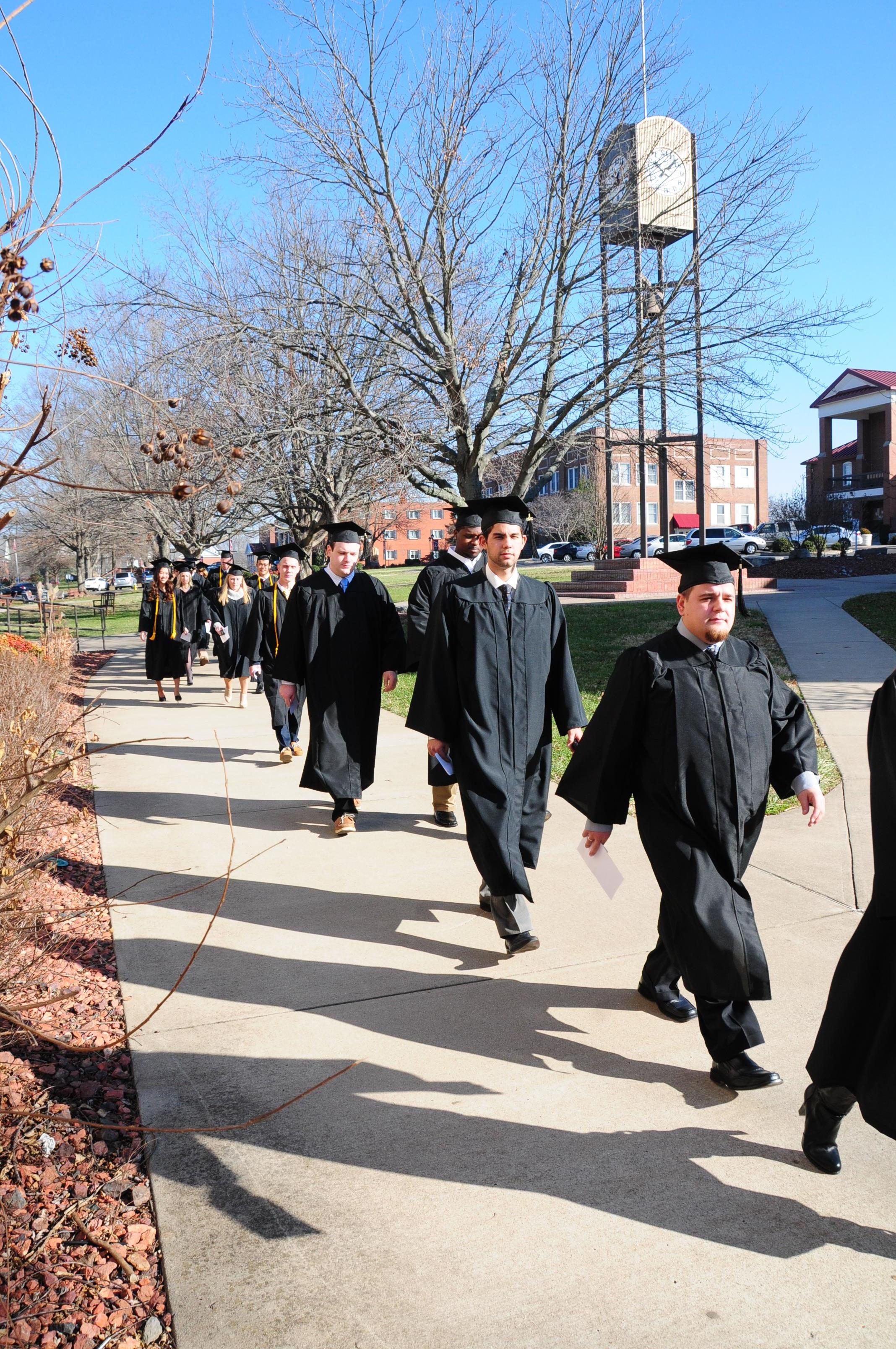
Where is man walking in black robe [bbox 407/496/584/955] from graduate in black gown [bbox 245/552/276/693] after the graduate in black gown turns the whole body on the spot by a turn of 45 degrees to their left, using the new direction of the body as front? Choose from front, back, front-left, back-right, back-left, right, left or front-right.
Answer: front-right

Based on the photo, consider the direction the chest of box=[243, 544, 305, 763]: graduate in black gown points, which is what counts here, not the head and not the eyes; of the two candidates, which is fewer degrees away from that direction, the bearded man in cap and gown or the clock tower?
the bearded man in cap and gown

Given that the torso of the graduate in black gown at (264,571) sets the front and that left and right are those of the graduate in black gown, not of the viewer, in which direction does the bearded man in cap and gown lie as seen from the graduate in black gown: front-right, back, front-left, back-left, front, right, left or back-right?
front

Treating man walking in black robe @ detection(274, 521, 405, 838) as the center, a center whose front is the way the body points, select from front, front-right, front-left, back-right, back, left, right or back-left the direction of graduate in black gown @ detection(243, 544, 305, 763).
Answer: back

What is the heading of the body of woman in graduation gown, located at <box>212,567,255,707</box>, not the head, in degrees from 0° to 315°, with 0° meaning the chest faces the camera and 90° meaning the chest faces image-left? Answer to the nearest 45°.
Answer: approximately 0°

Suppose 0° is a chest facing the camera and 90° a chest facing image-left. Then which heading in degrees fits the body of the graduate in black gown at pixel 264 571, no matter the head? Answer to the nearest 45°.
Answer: approximately 0°

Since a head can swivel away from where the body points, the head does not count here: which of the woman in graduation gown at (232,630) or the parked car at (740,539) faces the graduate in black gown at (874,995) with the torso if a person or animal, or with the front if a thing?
the woman in graduation gown

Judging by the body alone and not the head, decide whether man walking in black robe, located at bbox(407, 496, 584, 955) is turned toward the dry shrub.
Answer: no

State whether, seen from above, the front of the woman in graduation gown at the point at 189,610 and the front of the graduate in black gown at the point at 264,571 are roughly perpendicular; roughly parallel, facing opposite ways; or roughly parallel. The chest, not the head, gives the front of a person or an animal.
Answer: roughly parallel

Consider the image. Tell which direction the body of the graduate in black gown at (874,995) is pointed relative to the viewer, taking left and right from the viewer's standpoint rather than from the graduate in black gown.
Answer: facing the viewer and to the right of the viewer

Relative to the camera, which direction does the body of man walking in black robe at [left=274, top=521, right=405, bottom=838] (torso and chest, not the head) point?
toward the camera

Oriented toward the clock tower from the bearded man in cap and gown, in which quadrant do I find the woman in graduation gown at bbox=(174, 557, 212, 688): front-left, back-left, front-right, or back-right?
front-left

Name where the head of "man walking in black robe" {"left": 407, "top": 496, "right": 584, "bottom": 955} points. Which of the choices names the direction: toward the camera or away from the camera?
toward the camera

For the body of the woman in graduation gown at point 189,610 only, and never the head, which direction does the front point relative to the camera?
toward the camera

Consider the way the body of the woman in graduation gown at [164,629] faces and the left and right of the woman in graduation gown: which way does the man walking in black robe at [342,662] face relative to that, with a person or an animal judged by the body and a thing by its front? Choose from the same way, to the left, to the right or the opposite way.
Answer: the same way

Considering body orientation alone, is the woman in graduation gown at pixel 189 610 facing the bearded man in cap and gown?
yes

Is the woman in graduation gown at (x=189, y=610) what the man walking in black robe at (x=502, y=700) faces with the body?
no

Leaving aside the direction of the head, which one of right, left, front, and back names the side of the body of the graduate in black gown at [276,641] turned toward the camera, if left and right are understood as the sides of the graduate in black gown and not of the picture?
front

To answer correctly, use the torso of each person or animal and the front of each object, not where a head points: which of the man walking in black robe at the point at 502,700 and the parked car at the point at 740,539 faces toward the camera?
the man walking in black robe
